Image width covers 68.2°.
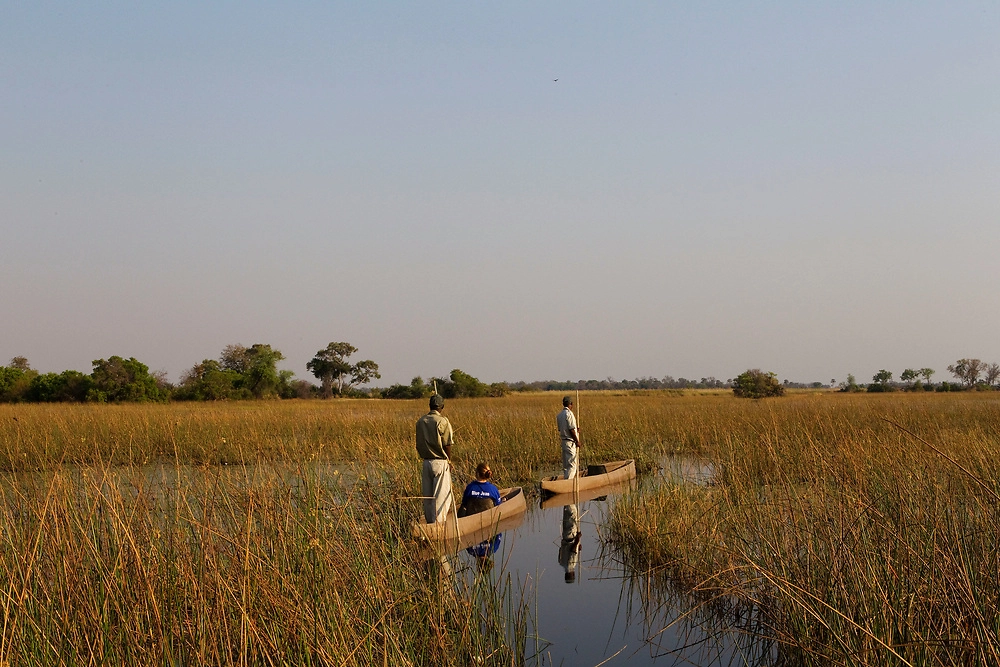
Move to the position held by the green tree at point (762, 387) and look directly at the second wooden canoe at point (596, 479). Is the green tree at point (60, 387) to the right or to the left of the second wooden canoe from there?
right

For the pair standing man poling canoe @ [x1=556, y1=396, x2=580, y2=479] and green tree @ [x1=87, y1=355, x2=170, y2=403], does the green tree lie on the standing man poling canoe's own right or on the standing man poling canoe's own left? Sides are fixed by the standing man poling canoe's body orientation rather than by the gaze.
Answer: on the standing man poling canoe's own left

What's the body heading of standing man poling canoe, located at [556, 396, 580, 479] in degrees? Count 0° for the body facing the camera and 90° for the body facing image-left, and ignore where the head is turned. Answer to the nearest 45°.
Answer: approximately 225°

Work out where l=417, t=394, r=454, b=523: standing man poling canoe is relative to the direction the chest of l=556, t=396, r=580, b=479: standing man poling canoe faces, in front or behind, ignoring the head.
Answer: behind

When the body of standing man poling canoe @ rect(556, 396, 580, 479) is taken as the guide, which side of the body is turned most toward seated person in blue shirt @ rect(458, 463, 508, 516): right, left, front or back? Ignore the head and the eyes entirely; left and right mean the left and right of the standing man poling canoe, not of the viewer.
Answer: back

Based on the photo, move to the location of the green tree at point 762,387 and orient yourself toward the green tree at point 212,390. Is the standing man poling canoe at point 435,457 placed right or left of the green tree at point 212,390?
left

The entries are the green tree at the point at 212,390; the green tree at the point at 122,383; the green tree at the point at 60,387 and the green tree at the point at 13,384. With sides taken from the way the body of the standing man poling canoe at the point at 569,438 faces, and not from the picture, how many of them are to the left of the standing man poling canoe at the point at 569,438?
4

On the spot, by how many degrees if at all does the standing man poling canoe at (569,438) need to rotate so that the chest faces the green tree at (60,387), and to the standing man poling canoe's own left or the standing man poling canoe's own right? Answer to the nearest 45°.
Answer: approximately 90° to the standing man poling canoe's own left

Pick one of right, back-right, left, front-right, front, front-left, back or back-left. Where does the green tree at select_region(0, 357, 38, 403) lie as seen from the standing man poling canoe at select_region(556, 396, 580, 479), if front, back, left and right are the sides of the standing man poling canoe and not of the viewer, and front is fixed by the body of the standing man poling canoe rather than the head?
left

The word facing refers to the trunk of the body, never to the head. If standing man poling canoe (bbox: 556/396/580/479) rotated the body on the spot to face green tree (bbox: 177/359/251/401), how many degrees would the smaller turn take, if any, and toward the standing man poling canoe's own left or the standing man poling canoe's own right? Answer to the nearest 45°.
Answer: approximately 90° to the standing man poling canoe's own left

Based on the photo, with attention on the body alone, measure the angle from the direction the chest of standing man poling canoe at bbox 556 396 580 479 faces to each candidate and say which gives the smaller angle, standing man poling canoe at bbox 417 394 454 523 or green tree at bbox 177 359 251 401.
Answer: the green tree

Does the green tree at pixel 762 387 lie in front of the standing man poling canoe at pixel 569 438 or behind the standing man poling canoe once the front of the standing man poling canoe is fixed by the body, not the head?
in front

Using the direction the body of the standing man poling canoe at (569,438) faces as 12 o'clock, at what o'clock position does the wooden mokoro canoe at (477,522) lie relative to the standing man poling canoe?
The wooden mokoro canoe is roughly at 5 o'clock from the standing man poling canoe.

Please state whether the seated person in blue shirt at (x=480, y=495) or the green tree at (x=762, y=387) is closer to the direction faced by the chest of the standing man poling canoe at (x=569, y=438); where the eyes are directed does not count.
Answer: the green tree
